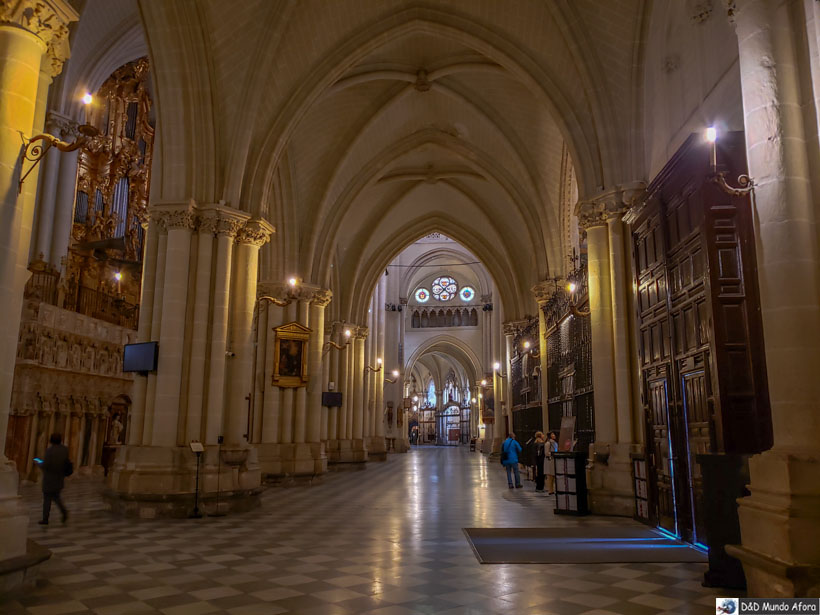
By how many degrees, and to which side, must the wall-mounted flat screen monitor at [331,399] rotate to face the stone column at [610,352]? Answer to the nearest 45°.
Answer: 0° — it already faces it

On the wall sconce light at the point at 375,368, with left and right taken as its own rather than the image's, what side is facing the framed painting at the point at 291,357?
right

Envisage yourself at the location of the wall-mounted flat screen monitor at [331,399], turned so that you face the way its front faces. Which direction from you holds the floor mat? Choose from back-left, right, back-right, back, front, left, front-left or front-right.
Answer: front

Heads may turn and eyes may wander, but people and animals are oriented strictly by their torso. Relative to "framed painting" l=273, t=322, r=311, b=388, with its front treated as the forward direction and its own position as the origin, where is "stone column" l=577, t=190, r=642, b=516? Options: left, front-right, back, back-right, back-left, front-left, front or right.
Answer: front-left

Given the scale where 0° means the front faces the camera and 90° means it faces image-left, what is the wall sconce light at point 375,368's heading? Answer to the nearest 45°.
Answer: approximately 270°

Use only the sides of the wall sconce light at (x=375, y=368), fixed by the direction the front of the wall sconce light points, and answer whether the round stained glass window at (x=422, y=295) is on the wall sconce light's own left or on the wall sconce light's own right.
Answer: on the wall sconce light's own left

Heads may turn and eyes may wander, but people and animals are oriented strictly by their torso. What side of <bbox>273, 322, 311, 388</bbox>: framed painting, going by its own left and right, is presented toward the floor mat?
front
